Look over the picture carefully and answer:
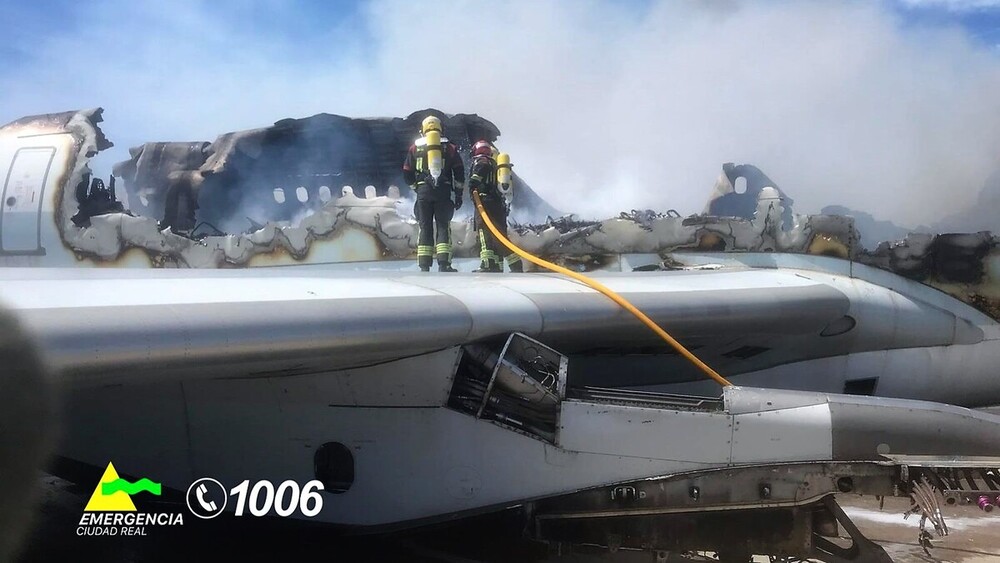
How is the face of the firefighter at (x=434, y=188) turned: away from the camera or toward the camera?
away from the camera

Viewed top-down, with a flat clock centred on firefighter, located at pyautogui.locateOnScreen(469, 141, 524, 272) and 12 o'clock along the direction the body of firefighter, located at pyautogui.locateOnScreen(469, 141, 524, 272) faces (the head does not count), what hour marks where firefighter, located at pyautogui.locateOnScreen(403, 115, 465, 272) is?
firefighter, located at pyautogui.locateOnScreen(403, 115, 465, 272) is roughly at 11 o'clock from firefighter, located at pyautogui.locateOnScreen(469, 141, 524, 272).

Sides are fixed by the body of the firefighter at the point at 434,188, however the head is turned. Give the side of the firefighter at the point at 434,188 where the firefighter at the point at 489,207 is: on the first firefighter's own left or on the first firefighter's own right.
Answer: on the first firefighter's own right

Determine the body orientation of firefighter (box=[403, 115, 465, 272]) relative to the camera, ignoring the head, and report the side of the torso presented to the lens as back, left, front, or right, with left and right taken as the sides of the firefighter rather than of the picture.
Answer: back

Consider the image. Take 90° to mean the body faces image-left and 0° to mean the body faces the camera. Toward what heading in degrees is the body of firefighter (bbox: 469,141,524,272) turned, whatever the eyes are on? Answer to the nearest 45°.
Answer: approximately 90°
